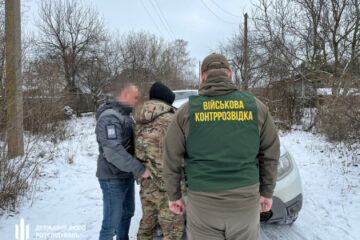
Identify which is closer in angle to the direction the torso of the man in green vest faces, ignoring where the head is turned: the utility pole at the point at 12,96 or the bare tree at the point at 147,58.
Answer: the bare tree

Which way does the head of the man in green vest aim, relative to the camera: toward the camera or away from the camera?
away from the camera

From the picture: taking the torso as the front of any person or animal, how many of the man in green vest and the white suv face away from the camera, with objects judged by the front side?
1

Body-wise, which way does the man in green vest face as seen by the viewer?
away from the camera

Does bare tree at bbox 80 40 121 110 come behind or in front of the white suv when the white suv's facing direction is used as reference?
behind

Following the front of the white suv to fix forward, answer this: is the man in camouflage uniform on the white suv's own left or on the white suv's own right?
on the white suv's own right

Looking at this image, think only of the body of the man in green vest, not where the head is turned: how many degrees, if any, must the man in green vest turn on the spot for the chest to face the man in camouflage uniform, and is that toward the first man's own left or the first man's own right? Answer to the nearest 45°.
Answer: approximately 45° to the first man's own left

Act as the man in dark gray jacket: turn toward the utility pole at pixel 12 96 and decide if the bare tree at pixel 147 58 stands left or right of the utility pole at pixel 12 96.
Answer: right

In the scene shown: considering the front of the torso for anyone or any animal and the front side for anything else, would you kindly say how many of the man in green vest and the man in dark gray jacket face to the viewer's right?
1

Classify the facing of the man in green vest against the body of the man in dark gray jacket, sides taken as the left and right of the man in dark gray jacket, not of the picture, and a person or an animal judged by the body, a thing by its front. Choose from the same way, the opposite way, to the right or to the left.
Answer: to the left

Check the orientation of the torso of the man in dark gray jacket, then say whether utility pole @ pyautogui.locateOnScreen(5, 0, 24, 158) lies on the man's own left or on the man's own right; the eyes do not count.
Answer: on the man's own left

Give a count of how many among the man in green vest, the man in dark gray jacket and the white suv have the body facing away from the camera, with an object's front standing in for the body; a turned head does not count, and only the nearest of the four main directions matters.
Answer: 1

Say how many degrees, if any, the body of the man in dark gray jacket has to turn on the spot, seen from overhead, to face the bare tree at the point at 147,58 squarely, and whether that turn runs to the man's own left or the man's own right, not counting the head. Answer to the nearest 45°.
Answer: approximately 90° to the man's own left

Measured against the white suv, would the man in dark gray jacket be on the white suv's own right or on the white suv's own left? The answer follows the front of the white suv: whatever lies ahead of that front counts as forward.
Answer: on the white suv's own right

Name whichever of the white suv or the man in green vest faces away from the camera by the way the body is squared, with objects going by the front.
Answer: the man in green vest

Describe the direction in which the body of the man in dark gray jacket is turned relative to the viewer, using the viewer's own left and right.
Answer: facing to the right of the viewer
